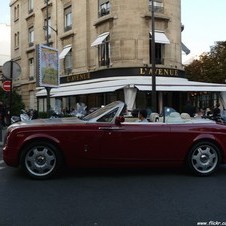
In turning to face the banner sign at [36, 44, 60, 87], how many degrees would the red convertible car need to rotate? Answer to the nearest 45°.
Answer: approximately 90° to its right

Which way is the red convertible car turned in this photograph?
to the viewer's left

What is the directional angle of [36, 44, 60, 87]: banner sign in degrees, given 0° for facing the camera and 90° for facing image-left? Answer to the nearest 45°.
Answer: approximately 315°

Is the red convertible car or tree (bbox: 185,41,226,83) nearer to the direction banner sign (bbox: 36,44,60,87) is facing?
the red convertible car

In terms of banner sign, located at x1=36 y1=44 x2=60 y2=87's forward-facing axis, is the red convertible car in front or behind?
in front
